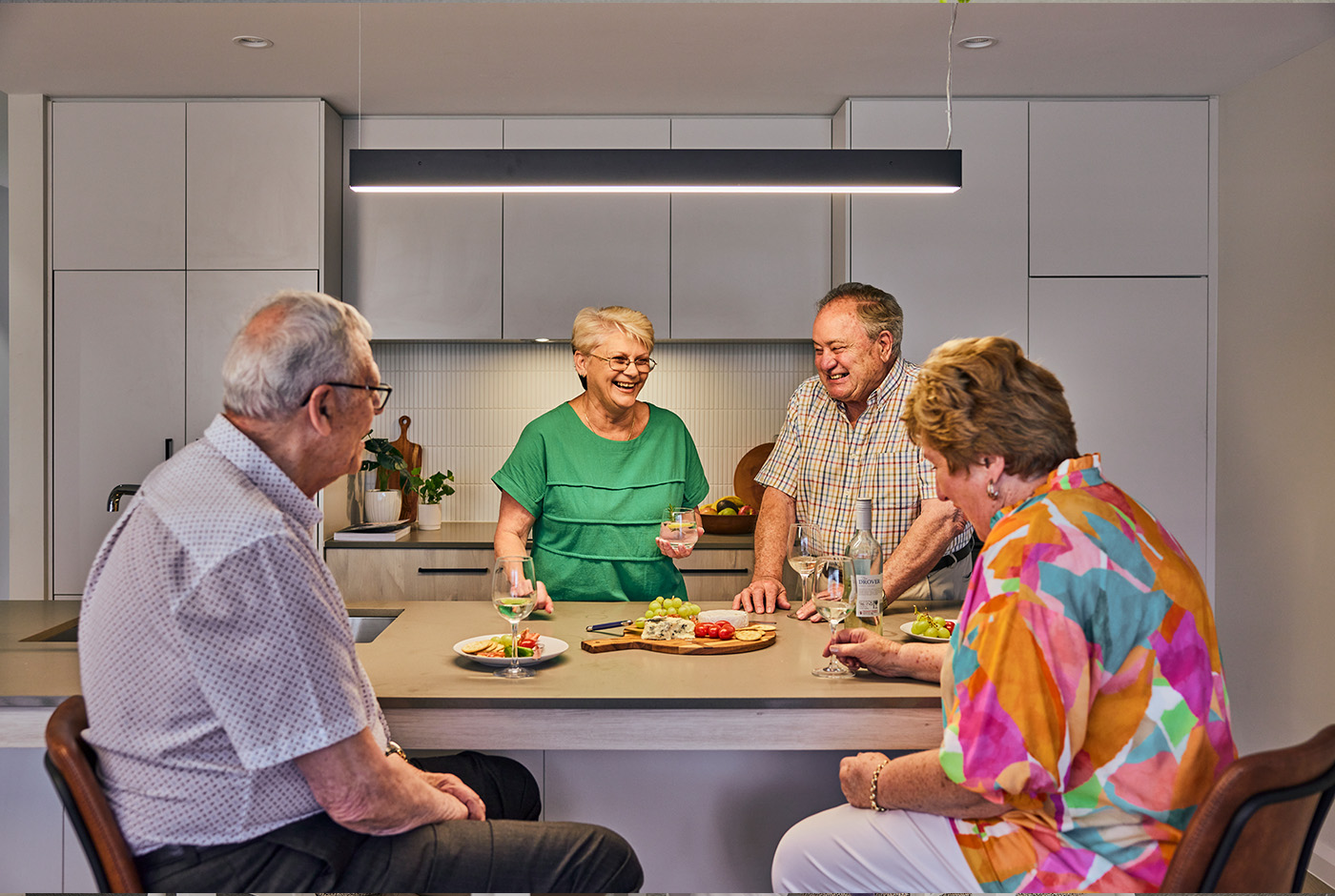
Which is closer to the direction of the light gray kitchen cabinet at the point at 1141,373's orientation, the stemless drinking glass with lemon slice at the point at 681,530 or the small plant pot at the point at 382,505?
the stemless drinking glass with lemon slice

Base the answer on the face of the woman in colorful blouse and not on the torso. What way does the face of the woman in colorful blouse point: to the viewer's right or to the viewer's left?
to the viewer's left

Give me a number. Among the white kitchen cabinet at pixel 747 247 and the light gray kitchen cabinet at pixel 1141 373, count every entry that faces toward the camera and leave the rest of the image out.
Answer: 2

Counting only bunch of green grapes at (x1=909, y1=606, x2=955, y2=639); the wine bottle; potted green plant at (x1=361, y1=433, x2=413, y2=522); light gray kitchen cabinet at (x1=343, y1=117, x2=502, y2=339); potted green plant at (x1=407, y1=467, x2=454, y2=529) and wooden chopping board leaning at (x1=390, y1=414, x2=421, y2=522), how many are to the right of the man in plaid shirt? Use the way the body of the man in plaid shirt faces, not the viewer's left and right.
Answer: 4

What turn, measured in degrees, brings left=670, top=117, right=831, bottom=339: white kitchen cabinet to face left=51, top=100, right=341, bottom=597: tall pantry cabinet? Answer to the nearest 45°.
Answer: approximately 90° to its right

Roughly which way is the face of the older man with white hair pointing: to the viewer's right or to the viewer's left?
to the viewer's right

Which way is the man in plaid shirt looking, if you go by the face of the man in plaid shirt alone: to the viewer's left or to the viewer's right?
to the viewer's left

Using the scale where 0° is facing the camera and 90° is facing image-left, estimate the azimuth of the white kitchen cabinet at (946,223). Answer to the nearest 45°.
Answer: approximately 0°

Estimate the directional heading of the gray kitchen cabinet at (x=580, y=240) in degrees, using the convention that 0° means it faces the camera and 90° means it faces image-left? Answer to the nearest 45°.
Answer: approximately 0°
